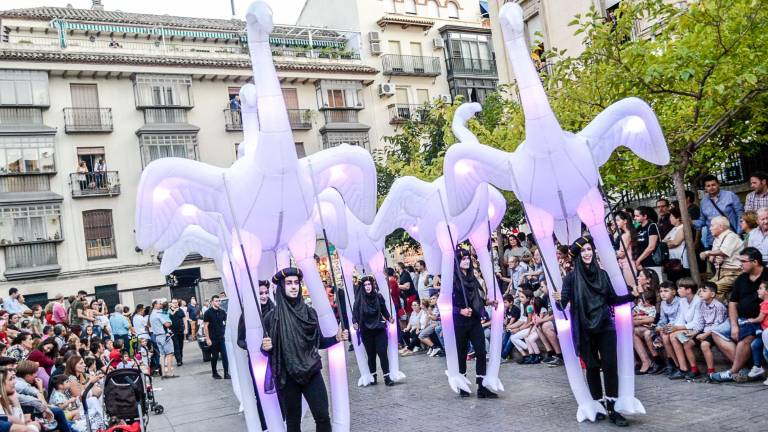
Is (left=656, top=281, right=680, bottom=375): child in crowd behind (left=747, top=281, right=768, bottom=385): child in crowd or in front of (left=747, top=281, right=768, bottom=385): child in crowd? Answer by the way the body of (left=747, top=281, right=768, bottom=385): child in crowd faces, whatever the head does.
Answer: in front

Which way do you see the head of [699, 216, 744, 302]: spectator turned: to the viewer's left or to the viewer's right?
to the viewer's left

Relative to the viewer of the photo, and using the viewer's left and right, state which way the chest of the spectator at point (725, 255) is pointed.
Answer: facing to the left of the viewer

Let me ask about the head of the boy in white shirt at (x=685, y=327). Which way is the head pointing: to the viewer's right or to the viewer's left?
to the viewer's left

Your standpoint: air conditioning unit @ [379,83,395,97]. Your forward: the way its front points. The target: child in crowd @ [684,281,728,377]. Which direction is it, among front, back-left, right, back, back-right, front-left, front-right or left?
front-left

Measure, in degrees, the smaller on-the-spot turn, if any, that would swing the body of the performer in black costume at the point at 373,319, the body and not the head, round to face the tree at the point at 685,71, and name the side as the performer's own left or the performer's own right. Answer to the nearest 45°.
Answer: approximately 45° to the performer's own left

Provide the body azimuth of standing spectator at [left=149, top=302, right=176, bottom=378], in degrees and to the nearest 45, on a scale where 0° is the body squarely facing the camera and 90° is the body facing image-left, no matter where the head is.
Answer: approximately 270°

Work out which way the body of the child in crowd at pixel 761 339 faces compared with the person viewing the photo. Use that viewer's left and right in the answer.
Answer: facing to the left of the viewer

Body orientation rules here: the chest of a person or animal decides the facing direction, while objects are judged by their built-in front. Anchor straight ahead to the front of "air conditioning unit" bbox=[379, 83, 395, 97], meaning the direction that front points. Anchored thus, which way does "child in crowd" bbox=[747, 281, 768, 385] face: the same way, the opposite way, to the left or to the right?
to the right

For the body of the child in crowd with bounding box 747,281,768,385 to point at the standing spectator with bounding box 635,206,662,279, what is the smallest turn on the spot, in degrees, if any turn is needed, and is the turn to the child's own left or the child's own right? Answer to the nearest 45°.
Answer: approximately 45° to the child's own right

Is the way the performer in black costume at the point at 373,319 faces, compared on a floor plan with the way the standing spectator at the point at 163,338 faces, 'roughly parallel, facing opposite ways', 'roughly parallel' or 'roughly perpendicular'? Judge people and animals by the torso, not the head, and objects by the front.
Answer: roughly perpendicular

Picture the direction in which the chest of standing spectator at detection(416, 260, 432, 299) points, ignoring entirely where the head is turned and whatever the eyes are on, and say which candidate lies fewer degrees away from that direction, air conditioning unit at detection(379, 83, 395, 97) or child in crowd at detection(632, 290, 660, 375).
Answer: the child in crowd

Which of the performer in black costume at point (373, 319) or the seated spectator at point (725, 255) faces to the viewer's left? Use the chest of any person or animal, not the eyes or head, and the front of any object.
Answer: the seated spectator

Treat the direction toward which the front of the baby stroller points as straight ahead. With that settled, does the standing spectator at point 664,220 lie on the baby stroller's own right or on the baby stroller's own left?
on the baby stroller's own right

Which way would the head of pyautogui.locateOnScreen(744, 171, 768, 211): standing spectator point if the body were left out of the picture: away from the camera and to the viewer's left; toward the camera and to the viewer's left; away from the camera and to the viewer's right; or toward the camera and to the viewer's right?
toward the camera and to the viewer's left
